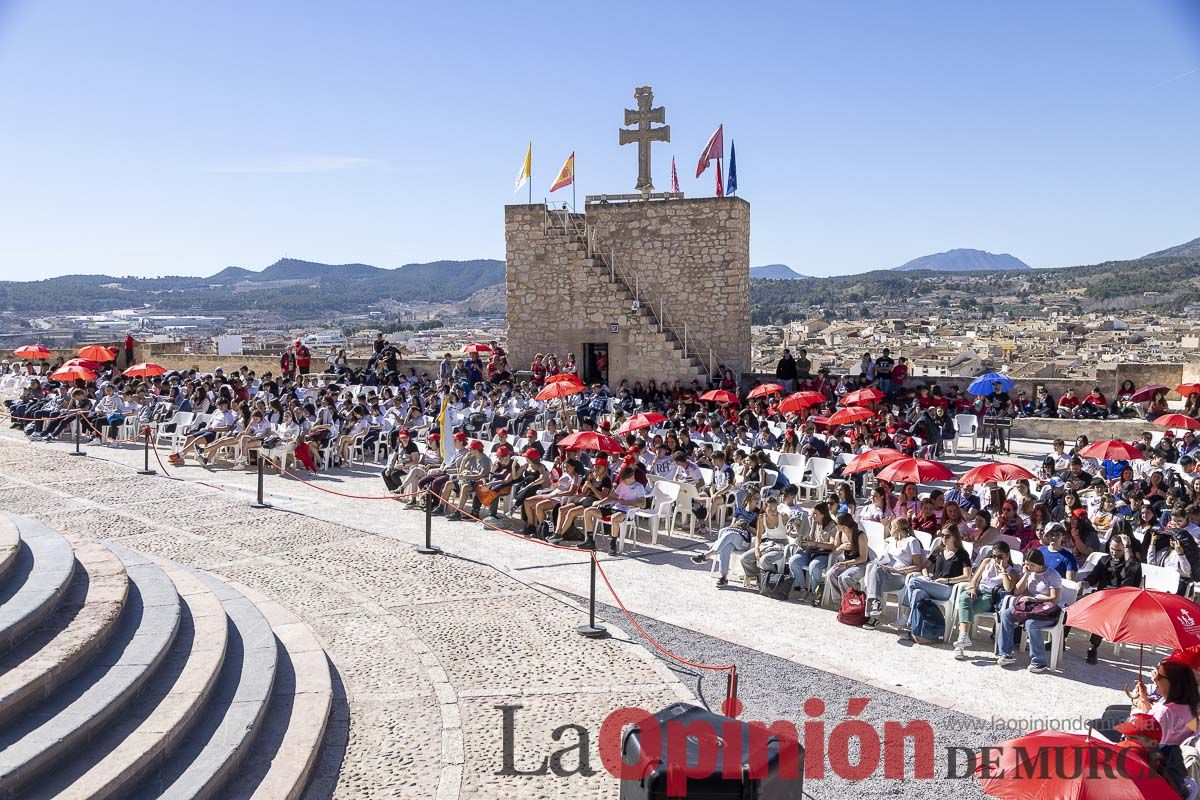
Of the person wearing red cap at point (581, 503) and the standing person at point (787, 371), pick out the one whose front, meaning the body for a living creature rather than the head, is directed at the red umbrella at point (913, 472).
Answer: the standing person

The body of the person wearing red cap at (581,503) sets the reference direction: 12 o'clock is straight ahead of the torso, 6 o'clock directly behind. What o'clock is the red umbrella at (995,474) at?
The red umbrella is roughly at 8 o'clock from the person wearing red cap.

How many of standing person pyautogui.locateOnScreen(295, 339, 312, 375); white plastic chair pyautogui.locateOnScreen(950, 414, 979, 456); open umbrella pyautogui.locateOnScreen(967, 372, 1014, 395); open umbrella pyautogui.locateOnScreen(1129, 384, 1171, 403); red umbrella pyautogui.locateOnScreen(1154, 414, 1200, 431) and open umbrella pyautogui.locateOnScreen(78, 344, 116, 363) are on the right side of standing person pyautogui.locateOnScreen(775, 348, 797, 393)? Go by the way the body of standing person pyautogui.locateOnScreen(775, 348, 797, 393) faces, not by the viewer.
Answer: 2

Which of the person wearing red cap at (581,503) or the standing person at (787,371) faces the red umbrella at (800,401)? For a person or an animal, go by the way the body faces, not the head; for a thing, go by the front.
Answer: the standing person

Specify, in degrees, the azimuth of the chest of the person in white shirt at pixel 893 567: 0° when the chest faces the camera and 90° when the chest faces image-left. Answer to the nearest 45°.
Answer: approximately 45°

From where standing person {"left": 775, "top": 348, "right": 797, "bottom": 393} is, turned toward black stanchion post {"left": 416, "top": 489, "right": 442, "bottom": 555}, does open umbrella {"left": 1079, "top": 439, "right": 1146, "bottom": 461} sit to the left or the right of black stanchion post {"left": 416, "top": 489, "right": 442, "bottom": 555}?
left

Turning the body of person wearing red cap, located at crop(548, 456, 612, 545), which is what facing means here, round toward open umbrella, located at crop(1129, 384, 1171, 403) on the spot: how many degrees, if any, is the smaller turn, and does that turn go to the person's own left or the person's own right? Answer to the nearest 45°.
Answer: approximately 180°

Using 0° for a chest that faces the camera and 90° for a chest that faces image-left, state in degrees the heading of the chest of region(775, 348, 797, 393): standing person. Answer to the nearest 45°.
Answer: approximately 0°

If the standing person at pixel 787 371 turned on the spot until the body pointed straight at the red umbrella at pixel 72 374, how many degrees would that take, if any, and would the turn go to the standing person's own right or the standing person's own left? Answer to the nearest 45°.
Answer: approximately 90° to the standing person's own right

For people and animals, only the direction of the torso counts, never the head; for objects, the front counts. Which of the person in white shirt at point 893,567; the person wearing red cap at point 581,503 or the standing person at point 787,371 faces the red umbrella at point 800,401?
the standing person

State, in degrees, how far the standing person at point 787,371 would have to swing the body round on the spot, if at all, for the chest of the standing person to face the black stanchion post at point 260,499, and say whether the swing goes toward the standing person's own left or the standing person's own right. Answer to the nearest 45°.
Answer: approximately 45° to the standing person's own right

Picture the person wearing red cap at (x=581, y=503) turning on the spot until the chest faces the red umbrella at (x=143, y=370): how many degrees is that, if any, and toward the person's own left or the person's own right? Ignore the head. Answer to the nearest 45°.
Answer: approximately 90° to the person's own right

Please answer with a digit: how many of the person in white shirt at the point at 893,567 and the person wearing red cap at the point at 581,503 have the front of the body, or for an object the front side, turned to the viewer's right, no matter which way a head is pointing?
0

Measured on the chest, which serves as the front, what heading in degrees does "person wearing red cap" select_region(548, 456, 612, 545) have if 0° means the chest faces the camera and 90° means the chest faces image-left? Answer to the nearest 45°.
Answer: approximately 45°
